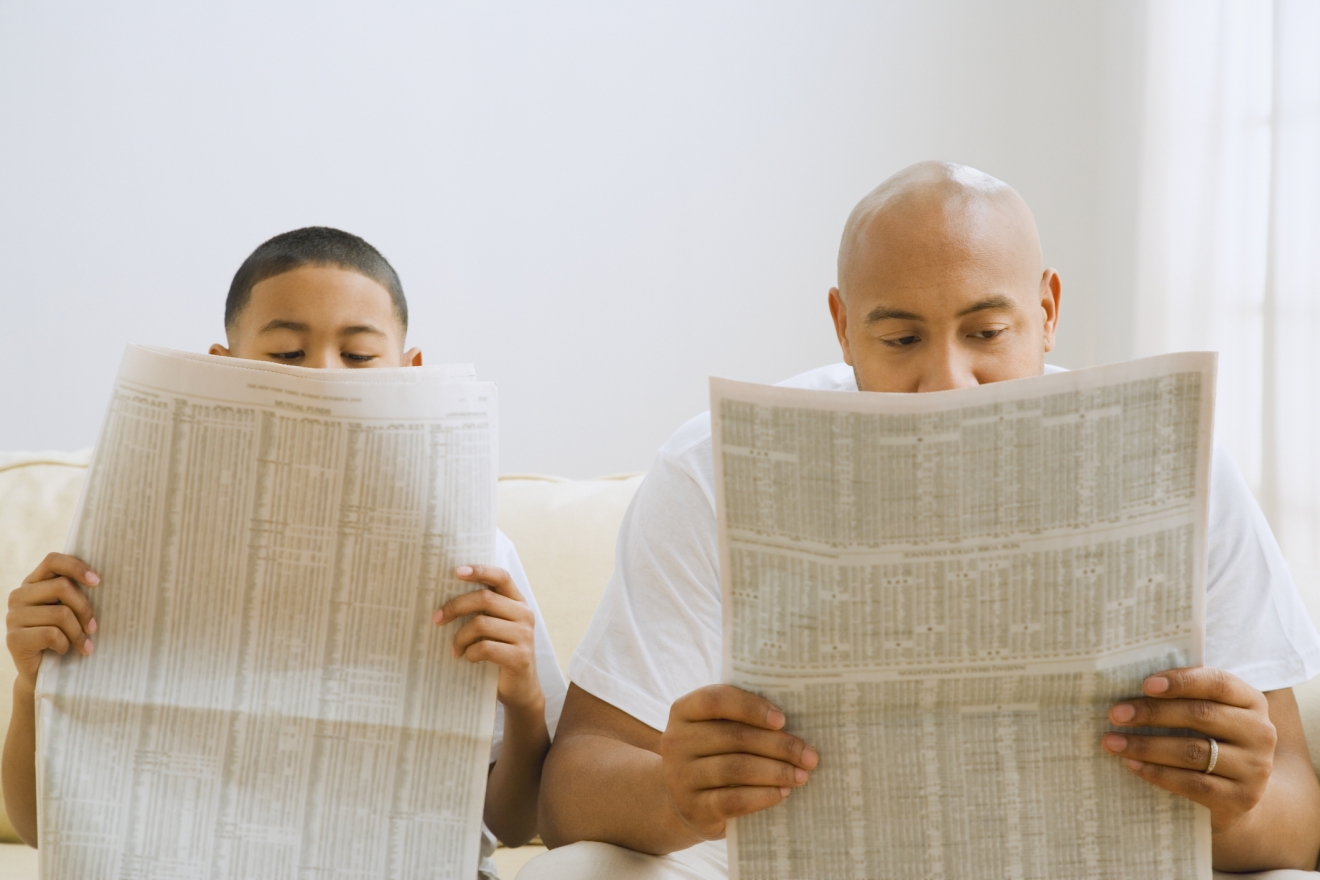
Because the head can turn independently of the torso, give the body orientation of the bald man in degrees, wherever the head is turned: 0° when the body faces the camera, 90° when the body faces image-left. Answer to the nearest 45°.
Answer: approximately 0°

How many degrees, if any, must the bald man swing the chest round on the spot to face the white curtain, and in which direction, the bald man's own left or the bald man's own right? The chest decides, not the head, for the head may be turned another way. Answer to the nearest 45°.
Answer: approximately 135° to the bald man's own left

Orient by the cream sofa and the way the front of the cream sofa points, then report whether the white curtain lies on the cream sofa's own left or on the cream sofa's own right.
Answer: on the cream sofa's own left
